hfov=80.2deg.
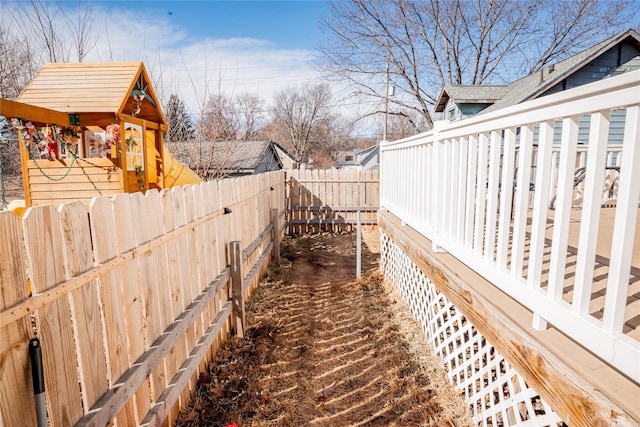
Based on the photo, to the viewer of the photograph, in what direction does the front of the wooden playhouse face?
facing the viewer and to the right of the viewer

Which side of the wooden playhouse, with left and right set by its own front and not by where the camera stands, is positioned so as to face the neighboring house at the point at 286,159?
left

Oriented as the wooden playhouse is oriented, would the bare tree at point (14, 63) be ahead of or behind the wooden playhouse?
behind

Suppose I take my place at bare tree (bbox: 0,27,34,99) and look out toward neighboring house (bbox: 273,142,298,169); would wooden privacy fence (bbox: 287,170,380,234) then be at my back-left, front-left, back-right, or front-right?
front-right

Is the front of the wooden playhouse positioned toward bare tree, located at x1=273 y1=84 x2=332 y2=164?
no

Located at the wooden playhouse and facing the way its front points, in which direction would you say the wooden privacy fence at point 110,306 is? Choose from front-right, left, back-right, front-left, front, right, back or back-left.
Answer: front-right

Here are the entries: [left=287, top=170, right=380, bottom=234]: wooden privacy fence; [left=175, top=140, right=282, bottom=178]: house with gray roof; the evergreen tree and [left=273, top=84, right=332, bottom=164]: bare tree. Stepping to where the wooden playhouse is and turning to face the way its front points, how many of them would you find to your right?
0

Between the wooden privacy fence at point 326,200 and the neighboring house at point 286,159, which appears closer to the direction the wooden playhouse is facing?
the wooden privacy fence

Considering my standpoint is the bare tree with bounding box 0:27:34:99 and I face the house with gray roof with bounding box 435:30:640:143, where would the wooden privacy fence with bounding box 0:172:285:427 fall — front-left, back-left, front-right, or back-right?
front-right

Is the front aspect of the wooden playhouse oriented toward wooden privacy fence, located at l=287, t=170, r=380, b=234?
no

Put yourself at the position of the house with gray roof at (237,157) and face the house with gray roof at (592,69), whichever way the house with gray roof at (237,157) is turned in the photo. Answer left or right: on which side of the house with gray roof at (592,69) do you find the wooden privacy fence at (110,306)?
right

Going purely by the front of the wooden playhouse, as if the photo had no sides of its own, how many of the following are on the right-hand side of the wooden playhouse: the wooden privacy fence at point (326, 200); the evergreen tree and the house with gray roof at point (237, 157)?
0

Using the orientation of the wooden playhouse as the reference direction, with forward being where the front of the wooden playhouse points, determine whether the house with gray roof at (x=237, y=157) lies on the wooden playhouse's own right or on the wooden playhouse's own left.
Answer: on the wooden playhouse's own left

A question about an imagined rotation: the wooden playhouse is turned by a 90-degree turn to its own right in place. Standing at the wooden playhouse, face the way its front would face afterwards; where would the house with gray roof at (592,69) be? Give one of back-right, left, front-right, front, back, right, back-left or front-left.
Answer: back-left
